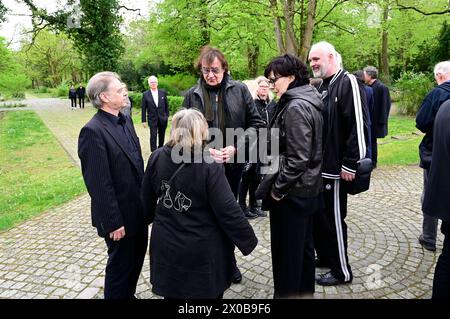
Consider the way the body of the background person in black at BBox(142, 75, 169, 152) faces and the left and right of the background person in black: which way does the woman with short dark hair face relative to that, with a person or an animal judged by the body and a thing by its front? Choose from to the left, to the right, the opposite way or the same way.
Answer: to the right

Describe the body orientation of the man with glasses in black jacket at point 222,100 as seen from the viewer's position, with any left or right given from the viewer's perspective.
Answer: facing the viewer

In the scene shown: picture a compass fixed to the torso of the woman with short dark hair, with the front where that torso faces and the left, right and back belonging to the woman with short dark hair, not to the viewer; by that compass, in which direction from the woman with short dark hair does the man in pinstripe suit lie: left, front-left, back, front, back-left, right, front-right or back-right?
front

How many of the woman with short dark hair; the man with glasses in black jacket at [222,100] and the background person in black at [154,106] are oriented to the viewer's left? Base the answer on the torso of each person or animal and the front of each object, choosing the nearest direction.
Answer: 1

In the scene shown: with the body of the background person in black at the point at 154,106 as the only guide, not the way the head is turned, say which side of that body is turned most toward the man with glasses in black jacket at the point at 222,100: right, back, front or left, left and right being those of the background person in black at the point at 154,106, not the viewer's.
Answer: front

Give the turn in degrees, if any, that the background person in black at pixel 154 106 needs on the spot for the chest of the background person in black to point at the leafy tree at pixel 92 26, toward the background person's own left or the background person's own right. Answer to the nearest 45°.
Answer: approximately 180°

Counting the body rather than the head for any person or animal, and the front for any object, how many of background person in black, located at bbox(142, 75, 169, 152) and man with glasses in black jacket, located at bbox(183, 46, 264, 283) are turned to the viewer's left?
0

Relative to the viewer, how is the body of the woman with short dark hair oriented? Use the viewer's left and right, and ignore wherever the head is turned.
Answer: facing to the left of the viewer

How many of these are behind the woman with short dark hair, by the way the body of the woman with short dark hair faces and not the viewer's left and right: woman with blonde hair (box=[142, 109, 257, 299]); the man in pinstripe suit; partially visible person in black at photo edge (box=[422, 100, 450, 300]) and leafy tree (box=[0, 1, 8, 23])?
1

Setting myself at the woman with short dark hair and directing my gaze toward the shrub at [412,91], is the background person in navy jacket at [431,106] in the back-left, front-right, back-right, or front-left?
front-right

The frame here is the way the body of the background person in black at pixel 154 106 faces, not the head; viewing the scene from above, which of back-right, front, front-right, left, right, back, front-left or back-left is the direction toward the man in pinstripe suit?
front

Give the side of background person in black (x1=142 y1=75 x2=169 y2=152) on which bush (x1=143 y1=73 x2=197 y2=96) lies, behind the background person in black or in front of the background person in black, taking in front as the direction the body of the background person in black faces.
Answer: behind

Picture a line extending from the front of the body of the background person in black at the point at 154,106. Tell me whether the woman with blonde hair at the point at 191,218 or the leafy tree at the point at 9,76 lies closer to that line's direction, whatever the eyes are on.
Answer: the woman with blonde hair

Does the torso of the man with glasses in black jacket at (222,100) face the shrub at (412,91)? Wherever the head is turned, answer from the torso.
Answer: no

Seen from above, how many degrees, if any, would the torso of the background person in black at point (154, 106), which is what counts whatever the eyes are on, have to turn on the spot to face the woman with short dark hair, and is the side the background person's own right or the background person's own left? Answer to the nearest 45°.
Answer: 0° — they already face them

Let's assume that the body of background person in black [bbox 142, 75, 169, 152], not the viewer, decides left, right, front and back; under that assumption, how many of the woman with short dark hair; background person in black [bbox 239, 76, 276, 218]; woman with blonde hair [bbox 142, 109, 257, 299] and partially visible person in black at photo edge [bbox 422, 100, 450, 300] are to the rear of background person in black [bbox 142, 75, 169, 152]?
0
